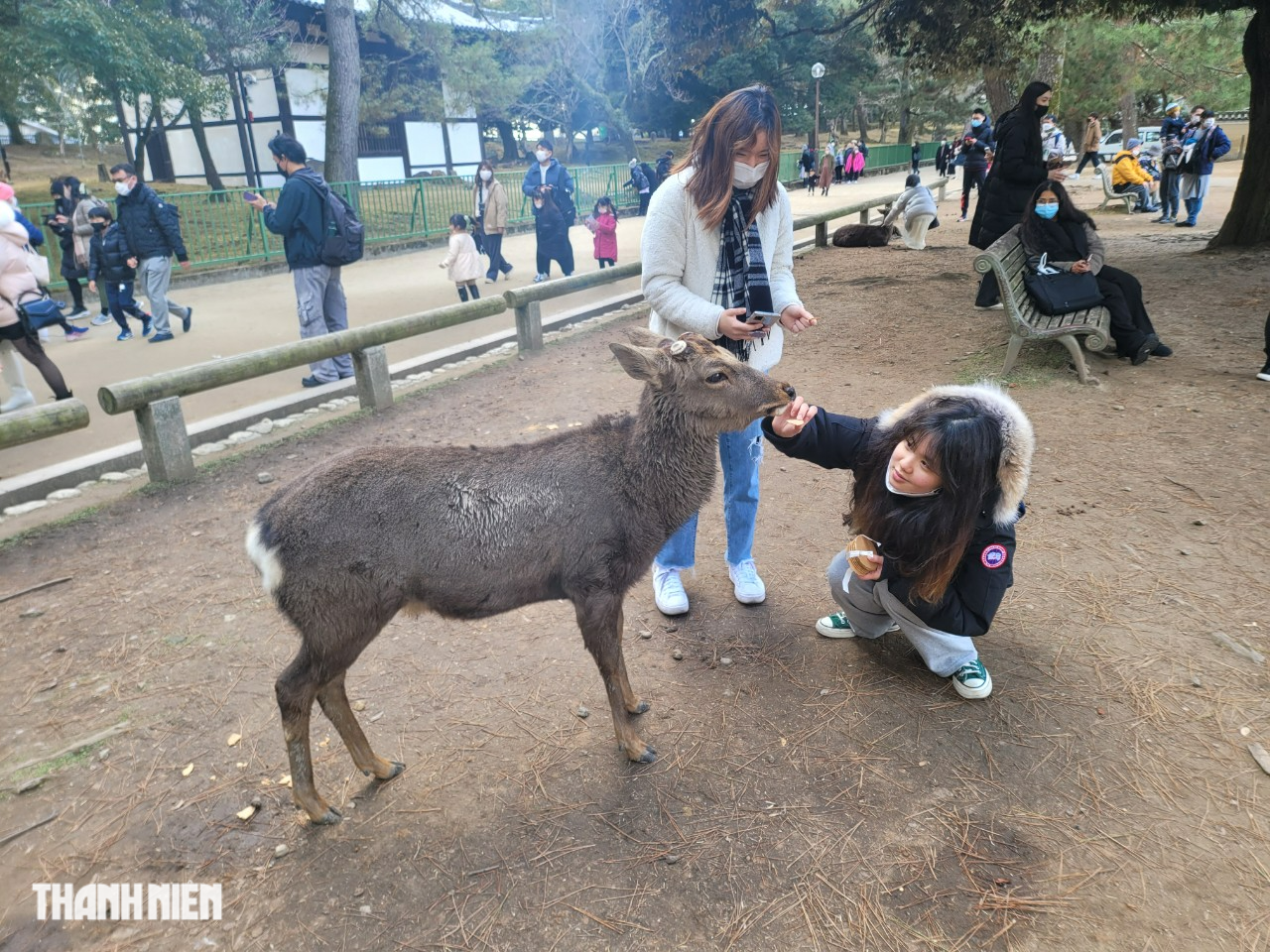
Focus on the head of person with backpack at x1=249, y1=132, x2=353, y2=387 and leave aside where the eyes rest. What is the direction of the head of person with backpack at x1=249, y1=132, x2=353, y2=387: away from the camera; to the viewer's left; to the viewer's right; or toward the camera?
to the viewer's left

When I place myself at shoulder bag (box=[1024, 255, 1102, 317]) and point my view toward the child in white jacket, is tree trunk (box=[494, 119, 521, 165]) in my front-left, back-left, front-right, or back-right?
front-right

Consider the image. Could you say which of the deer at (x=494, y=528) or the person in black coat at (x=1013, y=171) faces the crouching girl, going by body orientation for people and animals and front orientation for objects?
the deer

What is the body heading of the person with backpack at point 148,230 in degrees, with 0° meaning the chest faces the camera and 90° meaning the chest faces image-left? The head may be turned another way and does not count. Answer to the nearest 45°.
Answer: approximately 45°

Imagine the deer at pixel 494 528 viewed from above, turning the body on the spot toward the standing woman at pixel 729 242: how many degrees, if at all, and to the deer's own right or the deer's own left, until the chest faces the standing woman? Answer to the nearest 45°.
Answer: approximately 45° to the deer's own left

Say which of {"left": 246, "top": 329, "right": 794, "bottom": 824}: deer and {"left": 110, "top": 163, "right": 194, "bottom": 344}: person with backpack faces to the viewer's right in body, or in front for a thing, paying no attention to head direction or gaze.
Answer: the deer

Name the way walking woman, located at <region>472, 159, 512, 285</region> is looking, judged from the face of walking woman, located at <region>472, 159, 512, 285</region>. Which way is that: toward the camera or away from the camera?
toward the camera

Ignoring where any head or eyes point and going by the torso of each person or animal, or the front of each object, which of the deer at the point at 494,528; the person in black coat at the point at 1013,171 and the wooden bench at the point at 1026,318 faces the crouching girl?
the deer

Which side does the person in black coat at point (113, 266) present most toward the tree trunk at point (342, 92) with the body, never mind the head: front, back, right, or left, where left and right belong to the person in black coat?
back

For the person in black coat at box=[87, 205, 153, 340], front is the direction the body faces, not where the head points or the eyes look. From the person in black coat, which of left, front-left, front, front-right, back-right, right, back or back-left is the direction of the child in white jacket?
back-left

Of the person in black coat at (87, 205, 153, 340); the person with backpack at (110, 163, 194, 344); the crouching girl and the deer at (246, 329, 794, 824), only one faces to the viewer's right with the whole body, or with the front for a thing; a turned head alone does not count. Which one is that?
the deer

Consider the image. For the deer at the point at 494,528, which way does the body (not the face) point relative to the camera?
to the viewer's right

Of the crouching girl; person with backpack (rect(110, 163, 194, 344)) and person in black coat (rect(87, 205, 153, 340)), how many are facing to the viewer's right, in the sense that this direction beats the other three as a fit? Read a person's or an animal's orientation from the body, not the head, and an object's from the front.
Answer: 0

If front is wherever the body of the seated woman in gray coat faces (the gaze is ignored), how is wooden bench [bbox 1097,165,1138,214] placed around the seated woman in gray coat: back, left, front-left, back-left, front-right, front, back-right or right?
back-left

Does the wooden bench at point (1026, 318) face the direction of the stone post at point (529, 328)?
no
